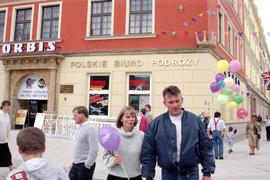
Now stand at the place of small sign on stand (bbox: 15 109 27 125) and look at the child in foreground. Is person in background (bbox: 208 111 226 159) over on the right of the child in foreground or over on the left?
left

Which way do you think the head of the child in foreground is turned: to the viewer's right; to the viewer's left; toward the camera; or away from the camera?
away from the camera

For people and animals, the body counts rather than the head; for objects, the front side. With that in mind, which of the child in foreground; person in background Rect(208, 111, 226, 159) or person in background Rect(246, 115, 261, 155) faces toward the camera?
person in background Rect(246, 115, 261, 155)

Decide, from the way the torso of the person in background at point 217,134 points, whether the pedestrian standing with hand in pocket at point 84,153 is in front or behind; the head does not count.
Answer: behind

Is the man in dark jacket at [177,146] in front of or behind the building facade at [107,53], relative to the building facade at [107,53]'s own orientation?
in front

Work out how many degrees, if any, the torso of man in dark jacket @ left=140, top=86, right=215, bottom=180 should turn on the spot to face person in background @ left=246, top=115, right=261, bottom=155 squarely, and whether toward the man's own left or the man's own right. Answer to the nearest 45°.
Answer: approximately 180°

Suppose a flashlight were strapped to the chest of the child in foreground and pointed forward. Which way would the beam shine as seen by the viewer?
away from the camera

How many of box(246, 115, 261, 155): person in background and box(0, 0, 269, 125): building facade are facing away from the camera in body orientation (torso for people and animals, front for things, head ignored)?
0
